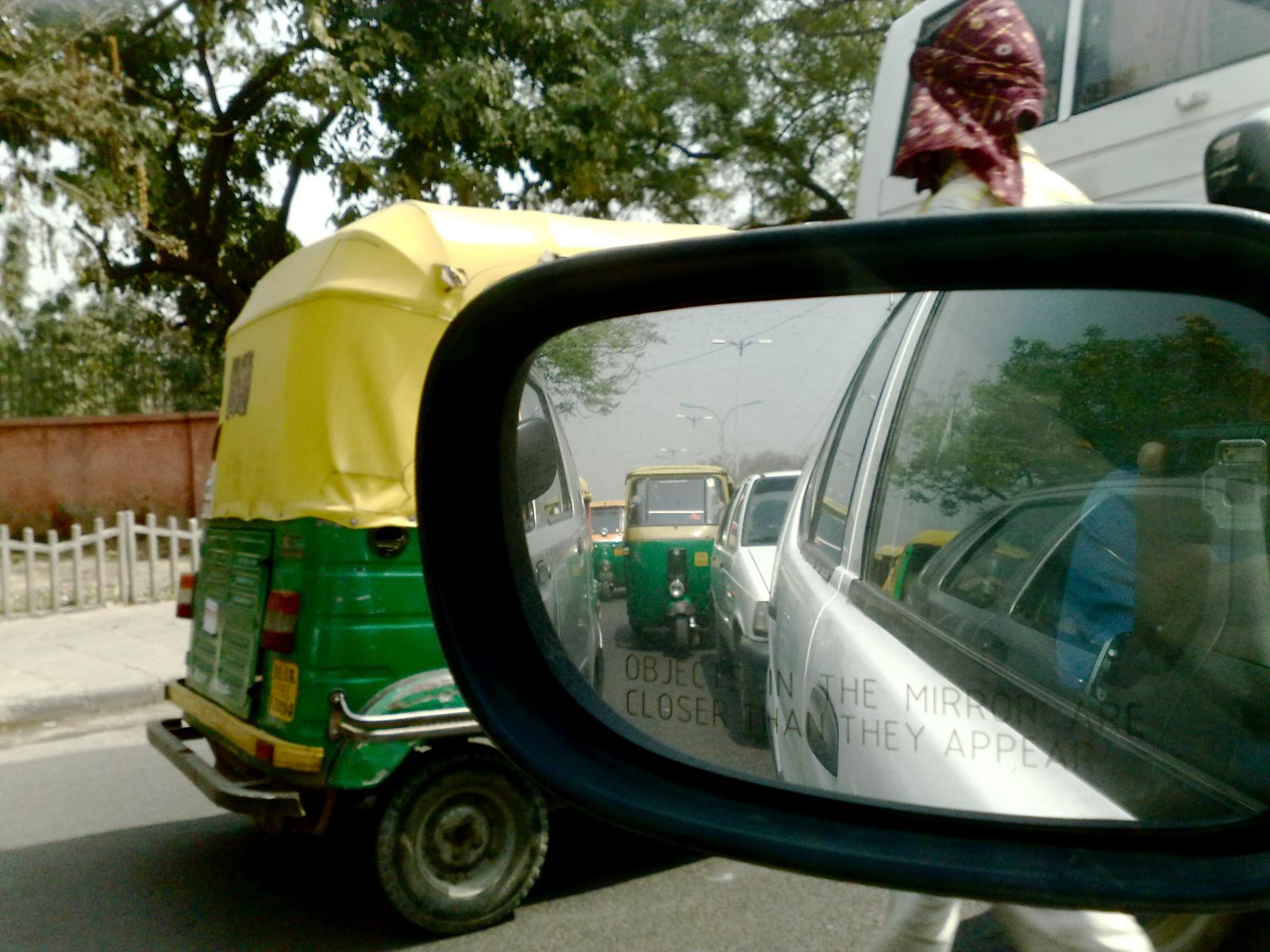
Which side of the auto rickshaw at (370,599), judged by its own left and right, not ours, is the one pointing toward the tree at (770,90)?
front

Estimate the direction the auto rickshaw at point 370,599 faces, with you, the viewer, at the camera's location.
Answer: facing away from the viewer and to the right of the viewer

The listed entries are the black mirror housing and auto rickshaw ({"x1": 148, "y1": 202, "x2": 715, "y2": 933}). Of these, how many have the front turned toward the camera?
1

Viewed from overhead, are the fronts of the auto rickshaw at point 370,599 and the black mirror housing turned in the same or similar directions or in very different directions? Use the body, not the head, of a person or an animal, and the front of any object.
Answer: very different directions

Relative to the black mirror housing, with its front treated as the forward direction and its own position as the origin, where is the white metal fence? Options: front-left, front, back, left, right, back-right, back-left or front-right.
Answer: back-right

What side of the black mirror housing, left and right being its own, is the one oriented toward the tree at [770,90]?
back

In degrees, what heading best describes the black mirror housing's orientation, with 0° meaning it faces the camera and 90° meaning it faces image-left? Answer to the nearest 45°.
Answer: approximately 0°

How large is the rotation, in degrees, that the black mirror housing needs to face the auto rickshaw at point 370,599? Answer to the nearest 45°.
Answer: approximately 135° to its right

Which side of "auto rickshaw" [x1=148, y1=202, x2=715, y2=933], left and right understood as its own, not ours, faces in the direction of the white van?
right

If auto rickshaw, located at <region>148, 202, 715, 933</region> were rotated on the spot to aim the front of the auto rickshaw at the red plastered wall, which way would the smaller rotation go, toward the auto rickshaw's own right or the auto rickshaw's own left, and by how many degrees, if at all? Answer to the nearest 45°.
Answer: approximately 45° to the auto rickshaw's own left
